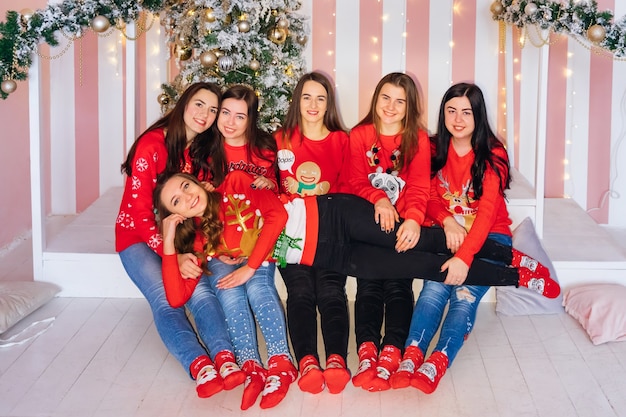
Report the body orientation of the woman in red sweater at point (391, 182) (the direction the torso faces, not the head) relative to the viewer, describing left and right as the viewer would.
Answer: facing the viewer

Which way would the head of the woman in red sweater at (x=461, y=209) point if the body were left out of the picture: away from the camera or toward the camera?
toward the camera

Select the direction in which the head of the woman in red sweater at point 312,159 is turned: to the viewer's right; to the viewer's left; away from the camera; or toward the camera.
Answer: toward the camera

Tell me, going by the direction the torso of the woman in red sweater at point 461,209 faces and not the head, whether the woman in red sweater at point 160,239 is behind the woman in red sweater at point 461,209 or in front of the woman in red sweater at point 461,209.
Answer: in front

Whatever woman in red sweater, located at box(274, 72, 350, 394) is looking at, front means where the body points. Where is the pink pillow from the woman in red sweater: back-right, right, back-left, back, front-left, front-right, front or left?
left

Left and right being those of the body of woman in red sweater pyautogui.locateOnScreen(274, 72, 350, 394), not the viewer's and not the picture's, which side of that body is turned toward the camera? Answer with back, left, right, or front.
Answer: front

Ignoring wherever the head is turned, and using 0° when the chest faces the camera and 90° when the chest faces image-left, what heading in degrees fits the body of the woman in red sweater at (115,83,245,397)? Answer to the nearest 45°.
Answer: approximately 315°

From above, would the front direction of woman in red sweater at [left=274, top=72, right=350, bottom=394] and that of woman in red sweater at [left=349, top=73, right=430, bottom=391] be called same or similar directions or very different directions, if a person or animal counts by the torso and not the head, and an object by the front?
same or similar directions

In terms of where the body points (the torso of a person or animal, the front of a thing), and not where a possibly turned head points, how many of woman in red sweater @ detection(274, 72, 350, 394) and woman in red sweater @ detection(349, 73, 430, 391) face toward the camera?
2

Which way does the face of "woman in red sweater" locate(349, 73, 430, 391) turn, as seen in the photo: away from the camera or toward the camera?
toward the camera

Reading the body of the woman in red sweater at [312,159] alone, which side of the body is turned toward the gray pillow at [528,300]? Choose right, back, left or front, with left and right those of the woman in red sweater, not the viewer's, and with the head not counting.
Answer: left
